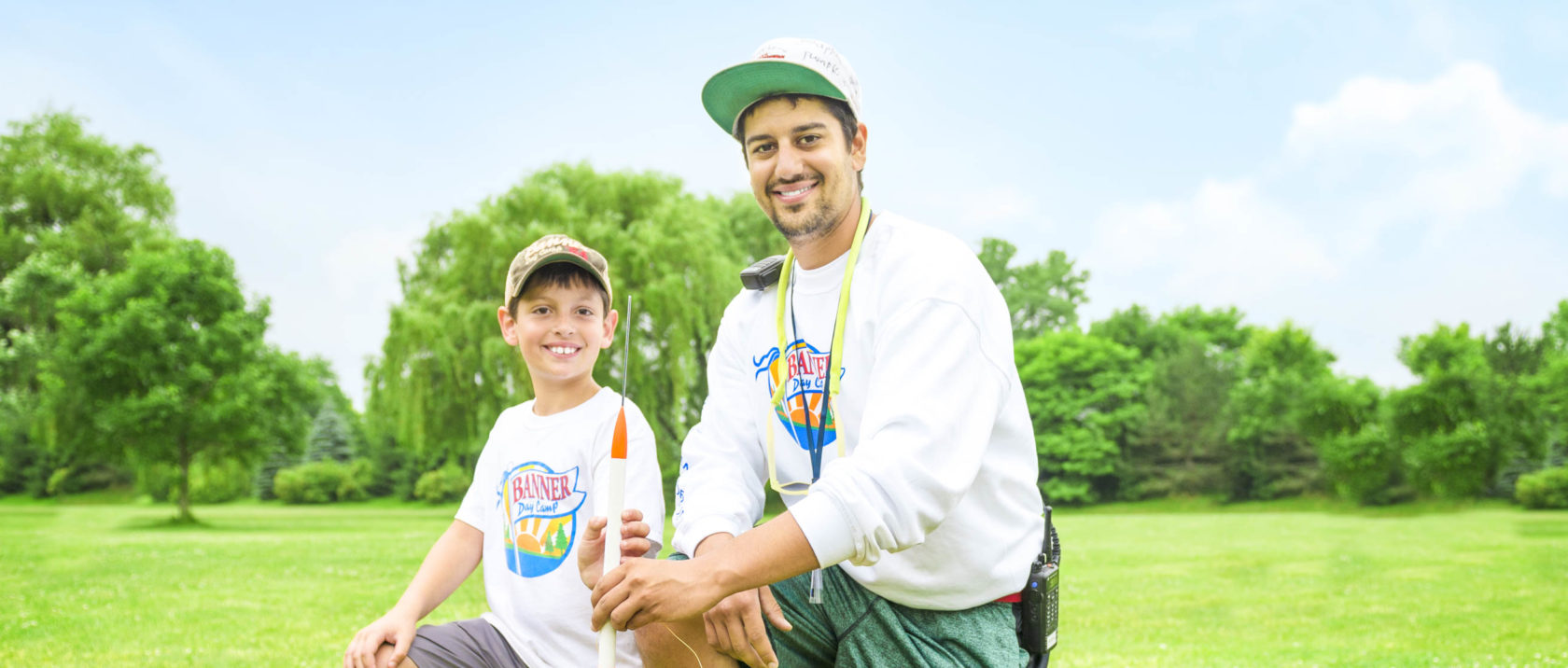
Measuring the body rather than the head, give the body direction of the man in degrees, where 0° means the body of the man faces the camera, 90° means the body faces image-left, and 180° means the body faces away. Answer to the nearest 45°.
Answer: approximately 45°

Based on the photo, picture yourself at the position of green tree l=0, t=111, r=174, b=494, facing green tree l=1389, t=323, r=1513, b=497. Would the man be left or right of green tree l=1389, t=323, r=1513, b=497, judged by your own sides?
right

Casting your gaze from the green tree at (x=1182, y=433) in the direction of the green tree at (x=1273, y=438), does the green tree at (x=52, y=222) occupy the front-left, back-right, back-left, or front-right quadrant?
back-right

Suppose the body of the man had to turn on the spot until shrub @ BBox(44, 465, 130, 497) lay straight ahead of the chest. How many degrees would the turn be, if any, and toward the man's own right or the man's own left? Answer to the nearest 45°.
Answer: approximately 90° to the man's own right

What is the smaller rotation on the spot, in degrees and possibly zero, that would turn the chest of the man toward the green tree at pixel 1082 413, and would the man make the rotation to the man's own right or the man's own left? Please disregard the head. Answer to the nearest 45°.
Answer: approximately 135° to the man's own right

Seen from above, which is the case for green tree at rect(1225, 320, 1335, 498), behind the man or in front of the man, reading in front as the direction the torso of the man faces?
behind

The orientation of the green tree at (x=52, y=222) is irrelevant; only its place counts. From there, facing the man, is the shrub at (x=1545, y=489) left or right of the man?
left

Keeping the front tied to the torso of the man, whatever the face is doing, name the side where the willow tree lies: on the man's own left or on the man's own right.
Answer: on the man's own right
